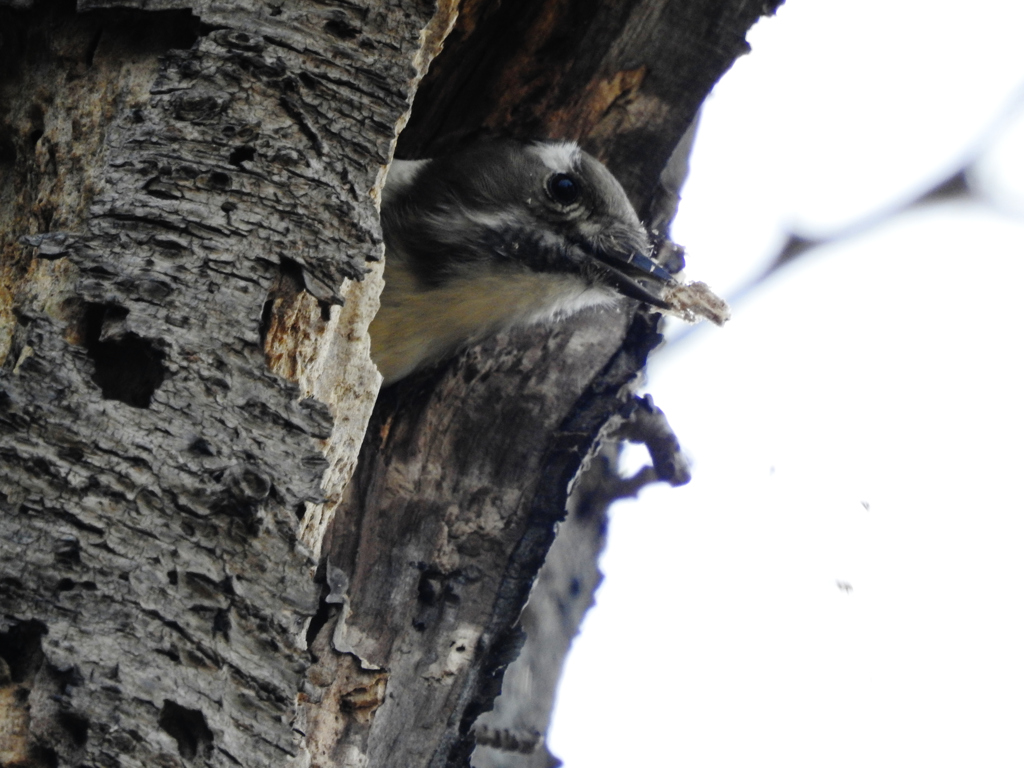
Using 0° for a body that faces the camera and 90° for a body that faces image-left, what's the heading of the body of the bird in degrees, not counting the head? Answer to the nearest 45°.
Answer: approximately 270°
